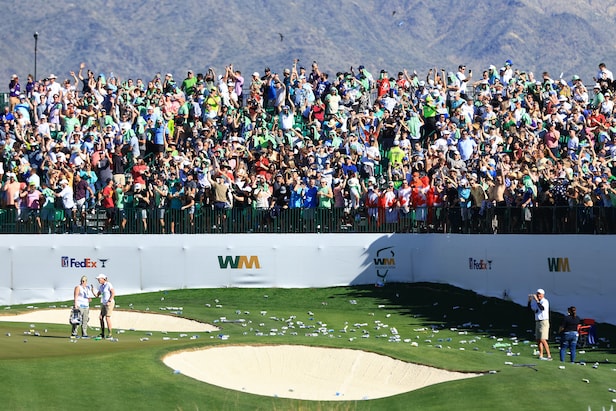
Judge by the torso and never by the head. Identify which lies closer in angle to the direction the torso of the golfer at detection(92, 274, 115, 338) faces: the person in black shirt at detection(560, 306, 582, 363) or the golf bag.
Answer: the golf bag

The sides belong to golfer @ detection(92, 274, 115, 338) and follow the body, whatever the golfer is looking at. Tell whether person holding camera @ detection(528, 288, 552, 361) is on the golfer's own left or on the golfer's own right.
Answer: on the golfer's own left

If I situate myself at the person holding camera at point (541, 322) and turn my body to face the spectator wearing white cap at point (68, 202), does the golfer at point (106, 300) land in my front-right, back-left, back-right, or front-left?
front-left

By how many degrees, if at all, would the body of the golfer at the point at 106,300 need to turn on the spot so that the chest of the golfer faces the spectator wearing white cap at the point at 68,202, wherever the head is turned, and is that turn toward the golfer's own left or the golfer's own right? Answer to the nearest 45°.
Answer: approximately 135° to the golfer's own right

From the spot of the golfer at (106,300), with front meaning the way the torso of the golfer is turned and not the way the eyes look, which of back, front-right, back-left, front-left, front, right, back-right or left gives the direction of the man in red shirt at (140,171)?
back-right

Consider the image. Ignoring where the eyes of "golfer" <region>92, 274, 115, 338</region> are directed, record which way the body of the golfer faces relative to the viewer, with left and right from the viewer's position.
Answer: facing the viewer and to the left of the viewer

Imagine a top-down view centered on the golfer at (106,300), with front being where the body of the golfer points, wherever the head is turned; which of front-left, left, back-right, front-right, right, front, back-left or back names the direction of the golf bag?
front-right

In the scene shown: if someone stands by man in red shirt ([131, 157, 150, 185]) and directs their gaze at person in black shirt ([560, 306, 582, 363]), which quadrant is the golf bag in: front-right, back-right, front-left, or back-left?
front-right
